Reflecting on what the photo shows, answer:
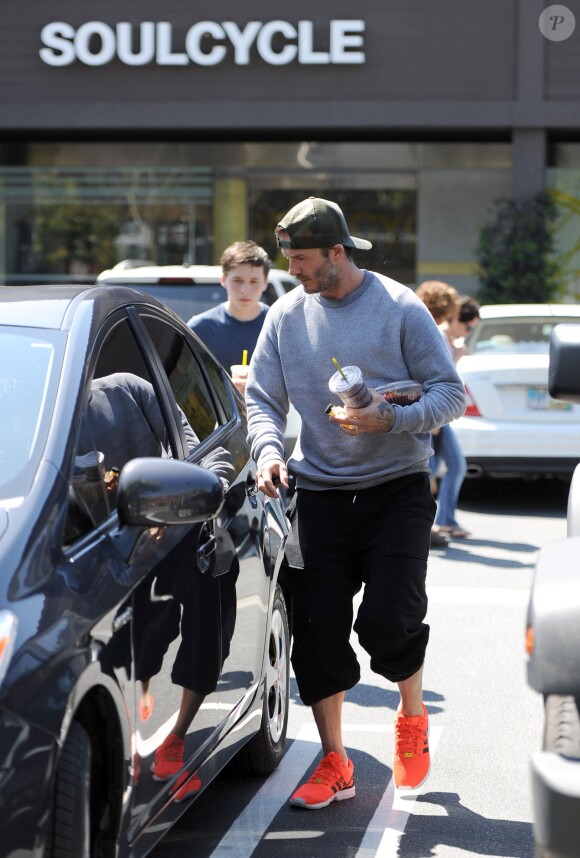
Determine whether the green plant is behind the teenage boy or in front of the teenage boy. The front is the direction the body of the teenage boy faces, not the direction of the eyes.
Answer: behind

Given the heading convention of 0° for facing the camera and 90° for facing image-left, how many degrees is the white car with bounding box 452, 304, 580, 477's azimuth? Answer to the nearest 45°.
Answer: approximately 180°

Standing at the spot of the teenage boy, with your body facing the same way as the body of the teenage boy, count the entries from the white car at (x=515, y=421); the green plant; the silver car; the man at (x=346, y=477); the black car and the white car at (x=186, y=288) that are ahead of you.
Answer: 3

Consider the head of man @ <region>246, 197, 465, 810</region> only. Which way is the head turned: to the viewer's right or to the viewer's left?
to the viewer's left

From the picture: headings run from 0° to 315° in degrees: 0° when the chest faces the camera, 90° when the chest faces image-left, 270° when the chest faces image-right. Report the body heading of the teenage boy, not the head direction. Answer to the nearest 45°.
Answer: approximately 0°

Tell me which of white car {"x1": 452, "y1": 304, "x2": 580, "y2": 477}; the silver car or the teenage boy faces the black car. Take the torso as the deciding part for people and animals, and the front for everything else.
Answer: the teenage boy

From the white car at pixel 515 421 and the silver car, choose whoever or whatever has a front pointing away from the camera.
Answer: the white car

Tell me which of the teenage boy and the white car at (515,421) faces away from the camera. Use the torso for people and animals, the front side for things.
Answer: the white car
